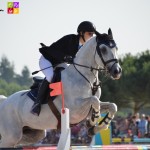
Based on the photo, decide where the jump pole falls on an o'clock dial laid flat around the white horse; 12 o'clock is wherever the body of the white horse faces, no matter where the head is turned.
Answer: The jump pole is roughly at 2 o'clock from the white horse.

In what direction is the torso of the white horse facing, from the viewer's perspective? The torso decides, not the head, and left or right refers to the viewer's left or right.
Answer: facing the viewer and to the right of the viewer

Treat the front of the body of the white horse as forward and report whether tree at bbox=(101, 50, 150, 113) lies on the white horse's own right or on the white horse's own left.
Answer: on the white horse's own left
